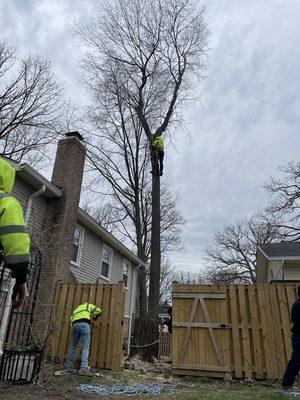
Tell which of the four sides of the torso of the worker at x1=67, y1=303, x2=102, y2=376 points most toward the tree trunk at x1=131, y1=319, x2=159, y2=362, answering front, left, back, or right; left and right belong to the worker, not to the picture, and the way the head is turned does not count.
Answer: front

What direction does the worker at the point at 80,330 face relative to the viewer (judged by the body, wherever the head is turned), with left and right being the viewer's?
facing away from the viewer and to the right of the viewer
